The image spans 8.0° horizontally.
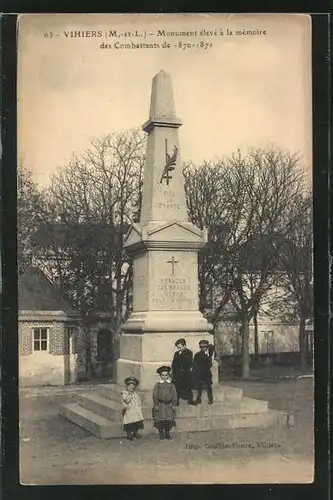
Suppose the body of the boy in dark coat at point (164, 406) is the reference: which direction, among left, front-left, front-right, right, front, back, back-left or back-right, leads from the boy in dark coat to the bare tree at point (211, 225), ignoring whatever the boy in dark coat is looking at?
back

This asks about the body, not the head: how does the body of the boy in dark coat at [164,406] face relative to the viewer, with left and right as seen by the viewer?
facing the viewer
